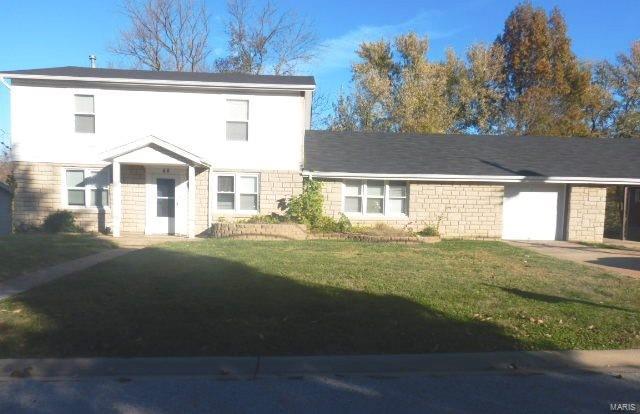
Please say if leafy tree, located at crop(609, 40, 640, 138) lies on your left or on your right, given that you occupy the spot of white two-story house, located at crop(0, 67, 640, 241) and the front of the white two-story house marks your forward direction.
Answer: on your left

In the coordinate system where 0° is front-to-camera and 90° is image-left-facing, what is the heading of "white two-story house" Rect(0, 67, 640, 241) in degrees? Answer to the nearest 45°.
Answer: approximately 0°

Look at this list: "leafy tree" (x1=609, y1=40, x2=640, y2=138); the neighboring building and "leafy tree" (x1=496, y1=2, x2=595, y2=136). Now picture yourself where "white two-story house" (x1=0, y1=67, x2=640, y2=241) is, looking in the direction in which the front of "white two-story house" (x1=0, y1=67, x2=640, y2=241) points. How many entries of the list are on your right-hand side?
1

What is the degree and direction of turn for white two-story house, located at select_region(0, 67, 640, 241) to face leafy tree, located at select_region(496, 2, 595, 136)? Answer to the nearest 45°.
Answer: approximately 135° to its left

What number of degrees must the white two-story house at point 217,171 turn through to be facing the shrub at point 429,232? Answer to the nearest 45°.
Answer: approximately 90° to its left

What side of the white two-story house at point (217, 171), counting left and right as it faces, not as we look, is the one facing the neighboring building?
right
